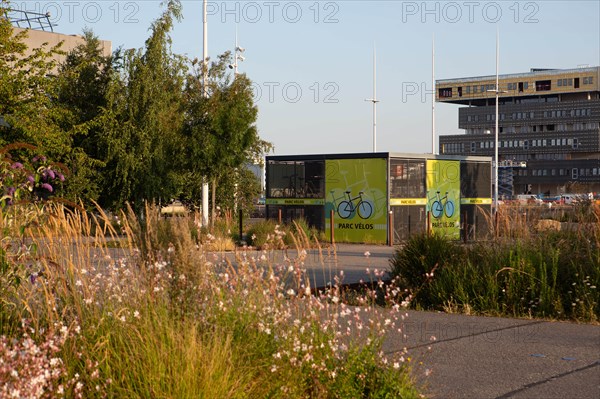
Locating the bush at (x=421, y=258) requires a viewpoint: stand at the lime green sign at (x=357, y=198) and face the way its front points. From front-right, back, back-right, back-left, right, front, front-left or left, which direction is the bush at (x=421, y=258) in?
front-left

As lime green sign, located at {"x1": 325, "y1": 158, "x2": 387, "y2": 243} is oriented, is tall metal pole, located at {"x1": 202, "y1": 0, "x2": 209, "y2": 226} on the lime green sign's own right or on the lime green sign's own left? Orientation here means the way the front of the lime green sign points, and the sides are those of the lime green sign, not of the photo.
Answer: on the lime green sign's own right

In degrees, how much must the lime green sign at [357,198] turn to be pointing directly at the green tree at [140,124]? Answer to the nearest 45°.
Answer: approximately 90° to its right

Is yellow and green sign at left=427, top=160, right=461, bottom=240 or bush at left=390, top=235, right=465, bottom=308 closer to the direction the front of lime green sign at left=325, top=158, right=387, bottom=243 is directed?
the bush

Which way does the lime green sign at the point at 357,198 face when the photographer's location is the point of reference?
facing the viewer and to the left of the viewer

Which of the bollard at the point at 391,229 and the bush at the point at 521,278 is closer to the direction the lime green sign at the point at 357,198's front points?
the bush

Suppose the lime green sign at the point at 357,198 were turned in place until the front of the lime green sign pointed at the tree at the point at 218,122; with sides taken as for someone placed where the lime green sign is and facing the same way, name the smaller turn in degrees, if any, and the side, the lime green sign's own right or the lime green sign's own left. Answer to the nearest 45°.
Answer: approximately 45° to the lime green sign's own right

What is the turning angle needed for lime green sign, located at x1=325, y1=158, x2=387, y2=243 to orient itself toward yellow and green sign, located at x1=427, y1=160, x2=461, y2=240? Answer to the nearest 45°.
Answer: approximately 180°

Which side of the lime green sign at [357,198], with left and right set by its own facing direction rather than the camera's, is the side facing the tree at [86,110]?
right

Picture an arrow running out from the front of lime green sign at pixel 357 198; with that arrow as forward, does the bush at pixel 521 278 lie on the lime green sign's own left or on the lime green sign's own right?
on the lime green sign's own left

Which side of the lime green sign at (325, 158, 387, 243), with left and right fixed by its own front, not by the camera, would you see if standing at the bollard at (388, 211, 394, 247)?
left
